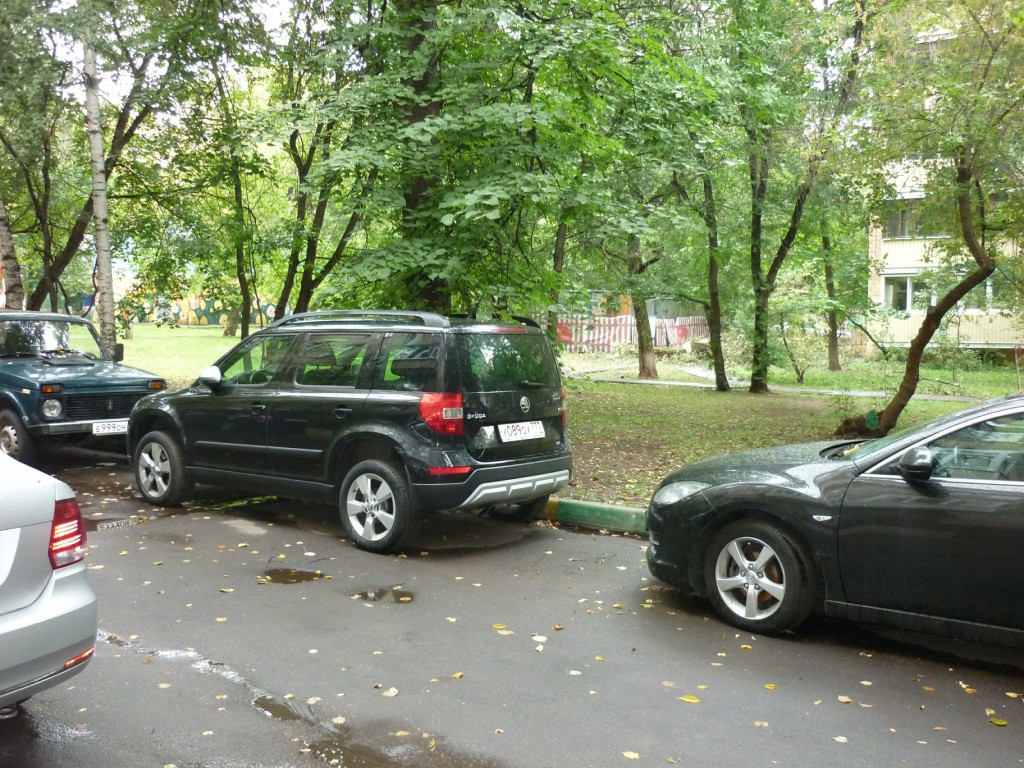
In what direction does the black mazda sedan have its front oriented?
to the viewer's left

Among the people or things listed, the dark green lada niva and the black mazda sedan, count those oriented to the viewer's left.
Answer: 1

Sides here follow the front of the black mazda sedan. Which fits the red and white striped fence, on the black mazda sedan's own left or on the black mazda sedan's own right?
on the black mazda sedan's own right

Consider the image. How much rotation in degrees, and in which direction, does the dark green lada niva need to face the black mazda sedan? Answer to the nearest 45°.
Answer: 0° — it already faces it

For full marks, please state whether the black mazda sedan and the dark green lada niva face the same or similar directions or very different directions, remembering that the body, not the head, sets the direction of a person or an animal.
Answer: very different directions

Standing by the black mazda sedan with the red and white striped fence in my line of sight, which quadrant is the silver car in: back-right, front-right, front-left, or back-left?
back-left
